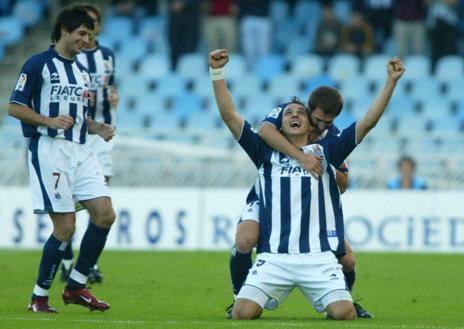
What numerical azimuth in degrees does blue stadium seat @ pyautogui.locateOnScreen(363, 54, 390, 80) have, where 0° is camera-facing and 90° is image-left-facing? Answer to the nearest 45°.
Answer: approximately 0°

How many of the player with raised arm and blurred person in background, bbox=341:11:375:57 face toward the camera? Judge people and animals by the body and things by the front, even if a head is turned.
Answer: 2

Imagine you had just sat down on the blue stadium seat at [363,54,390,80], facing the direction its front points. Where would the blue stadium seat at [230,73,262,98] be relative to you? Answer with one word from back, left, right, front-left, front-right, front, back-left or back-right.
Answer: right

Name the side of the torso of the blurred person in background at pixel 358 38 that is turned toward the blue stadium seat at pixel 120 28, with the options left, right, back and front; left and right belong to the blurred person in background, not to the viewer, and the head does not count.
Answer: right

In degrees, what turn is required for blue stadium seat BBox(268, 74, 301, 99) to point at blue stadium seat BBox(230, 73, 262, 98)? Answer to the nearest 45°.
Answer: approximately 90° to its right

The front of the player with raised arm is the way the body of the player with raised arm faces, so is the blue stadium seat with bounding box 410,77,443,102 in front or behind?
behind

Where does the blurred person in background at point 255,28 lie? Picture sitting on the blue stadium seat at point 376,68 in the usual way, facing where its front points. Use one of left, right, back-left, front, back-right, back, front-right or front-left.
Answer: right
